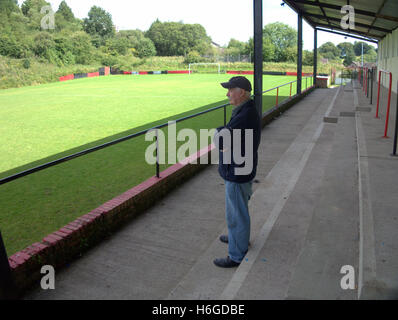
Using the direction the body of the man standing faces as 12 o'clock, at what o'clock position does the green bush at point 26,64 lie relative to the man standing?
The green bush is roughly at 2 o'clock from the man standing.

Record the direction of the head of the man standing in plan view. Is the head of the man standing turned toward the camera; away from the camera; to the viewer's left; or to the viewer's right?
to the viewer's left

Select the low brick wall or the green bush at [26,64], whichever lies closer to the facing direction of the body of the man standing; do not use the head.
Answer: the low brick wall

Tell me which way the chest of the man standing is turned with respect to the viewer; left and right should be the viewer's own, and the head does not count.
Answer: facing to the left of the viewer

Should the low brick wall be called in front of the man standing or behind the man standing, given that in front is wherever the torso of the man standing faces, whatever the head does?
in front
